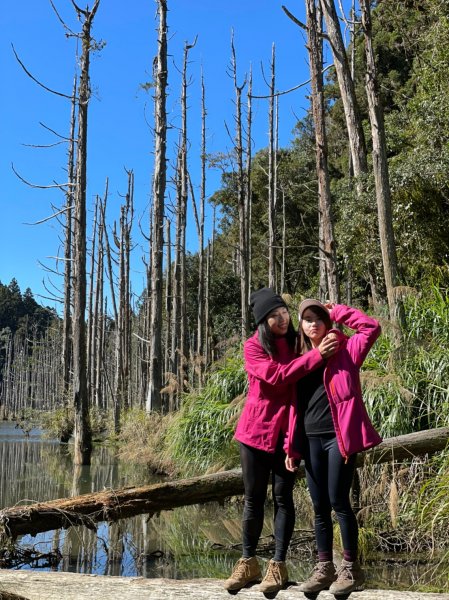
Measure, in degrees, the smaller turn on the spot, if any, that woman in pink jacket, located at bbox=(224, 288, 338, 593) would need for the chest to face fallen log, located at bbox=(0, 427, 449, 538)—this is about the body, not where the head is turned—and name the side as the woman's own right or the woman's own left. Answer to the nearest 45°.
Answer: approximately 180°

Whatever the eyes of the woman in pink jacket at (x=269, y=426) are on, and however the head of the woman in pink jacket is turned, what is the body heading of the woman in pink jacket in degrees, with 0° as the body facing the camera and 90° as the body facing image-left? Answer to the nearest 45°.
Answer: approximately 315°

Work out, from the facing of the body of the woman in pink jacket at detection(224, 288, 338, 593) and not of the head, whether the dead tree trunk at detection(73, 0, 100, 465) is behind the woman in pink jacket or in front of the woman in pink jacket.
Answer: behind

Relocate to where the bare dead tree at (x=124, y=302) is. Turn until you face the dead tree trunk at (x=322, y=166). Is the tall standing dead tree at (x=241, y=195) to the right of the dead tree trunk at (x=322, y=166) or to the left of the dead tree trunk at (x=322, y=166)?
left

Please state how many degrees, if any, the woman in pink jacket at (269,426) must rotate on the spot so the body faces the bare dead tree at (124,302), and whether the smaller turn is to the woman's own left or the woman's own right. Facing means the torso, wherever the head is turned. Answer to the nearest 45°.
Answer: approximately 135° to the woman's own left

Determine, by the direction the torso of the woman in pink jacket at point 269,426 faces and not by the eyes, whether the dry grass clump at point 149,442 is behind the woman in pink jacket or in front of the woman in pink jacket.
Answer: behind

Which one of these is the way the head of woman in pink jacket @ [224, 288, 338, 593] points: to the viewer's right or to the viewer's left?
to the viewer's right
